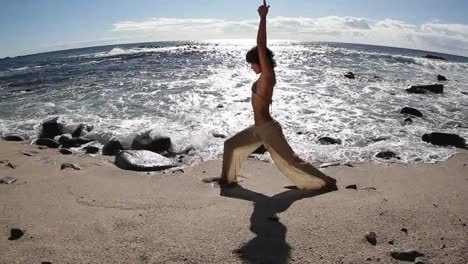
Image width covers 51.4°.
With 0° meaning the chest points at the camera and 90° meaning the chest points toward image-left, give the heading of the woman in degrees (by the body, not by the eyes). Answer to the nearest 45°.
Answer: approximately 90°

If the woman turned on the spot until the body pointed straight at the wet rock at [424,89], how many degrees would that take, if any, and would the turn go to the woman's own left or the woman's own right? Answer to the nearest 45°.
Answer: approximately 135° to the woman's own right

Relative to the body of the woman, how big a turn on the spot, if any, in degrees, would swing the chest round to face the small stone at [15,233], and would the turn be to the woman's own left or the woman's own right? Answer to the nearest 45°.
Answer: approximately 45° to the woman's own left

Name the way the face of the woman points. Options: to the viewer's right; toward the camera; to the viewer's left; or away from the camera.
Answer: to the viewer's left

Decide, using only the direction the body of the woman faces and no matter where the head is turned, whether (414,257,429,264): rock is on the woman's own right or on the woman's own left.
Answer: on the woman's own left

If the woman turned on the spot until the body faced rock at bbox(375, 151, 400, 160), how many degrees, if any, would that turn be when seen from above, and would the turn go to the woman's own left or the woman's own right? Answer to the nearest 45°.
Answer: approximately 135° to the woman's own right
